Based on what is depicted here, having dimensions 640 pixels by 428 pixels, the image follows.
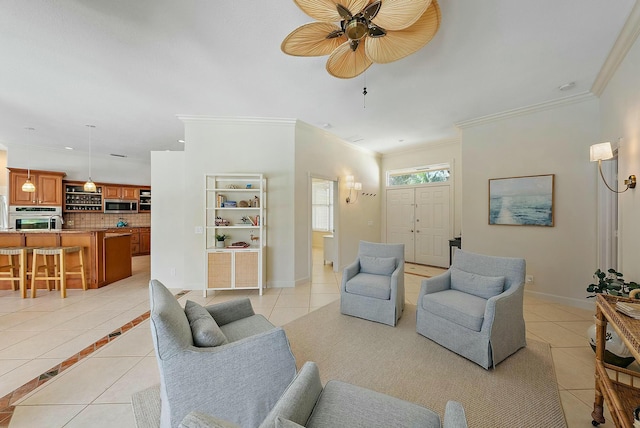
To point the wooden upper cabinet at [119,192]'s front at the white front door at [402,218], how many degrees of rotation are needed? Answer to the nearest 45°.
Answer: approximately 45° to its left

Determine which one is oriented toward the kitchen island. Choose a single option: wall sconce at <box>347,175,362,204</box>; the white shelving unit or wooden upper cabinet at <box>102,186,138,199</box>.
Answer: the wooden upper cabinet

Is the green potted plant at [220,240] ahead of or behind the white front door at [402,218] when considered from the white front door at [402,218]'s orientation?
ahead

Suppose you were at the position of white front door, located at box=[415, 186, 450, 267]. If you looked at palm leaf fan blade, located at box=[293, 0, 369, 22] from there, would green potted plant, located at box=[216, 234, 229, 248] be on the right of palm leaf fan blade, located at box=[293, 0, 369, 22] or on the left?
right

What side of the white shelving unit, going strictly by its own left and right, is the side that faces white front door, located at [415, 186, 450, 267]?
left

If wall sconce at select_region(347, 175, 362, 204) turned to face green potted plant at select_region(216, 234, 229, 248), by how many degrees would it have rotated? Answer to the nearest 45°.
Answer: approximately 90° to its right

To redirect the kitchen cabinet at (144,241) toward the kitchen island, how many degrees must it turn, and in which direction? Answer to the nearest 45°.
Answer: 0° — it already faces it

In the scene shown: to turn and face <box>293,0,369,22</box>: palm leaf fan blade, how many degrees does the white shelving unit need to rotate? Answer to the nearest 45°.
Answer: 0° — it already faces it

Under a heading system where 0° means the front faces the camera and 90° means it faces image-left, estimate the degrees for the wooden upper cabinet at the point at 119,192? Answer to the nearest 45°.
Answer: approximately 0°

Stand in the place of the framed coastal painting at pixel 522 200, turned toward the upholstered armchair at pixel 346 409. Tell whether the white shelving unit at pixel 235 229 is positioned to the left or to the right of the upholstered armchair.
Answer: right
